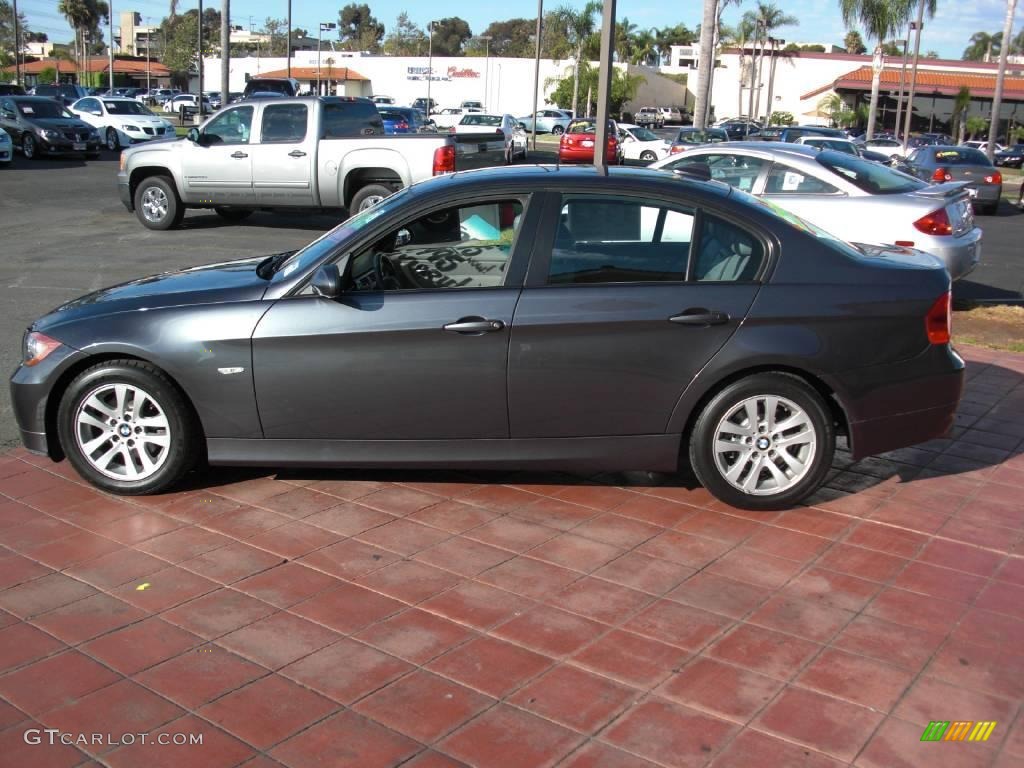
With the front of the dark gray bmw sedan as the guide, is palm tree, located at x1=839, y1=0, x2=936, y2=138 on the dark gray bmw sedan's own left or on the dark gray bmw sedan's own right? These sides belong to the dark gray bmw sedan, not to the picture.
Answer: on the dark gray bmw sedan's own right

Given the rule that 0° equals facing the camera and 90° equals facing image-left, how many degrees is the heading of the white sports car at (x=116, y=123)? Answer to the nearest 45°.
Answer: approximately 315°

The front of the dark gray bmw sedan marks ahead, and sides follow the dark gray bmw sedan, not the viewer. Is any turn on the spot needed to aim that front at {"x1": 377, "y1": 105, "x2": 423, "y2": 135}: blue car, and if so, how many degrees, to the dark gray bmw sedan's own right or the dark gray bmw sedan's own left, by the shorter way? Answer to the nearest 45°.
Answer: approximately 90° to the dark gray bmw sedan's own right

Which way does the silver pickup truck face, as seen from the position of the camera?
facing to the left of the viewer

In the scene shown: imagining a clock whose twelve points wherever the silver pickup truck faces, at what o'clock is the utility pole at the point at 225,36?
The utility pole is roughly at 3 o'clock from the silver pickup truck.

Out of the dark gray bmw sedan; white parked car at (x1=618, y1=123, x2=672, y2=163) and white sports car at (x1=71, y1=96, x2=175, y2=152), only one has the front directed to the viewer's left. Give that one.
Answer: the dark gray bmw sedan

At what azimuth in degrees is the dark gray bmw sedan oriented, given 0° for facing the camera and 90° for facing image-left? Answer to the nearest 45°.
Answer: approximately 90°

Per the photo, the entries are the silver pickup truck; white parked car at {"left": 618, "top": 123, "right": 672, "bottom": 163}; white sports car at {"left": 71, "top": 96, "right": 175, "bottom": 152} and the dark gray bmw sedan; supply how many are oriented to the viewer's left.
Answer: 2

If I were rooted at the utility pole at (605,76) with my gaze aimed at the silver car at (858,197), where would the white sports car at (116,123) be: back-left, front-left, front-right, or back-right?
back-left

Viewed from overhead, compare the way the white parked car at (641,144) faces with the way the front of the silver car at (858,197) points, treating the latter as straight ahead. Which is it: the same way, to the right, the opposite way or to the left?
the opposite way

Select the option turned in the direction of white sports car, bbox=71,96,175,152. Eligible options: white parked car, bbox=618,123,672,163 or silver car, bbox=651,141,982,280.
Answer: the silver car
